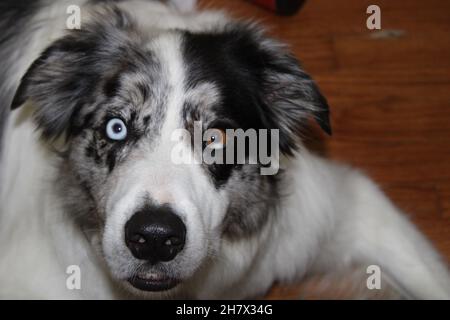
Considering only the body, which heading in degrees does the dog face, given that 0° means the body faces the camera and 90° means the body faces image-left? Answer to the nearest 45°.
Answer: approximately 0°
